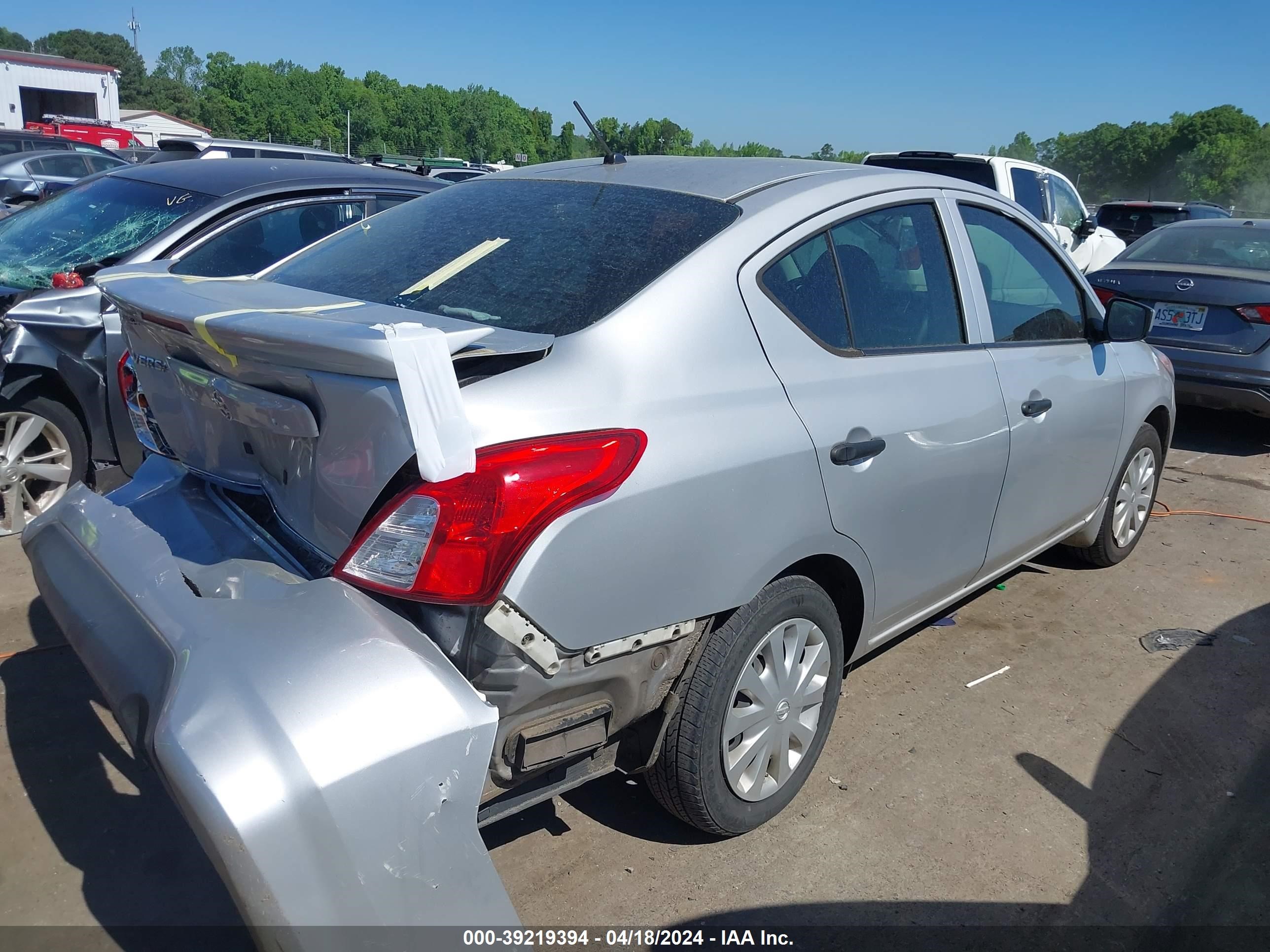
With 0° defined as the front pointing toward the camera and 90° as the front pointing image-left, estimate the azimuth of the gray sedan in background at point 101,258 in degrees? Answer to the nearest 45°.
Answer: approximately 45°

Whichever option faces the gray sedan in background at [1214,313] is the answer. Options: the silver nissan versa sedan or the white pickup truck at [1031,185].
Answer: the silver nissan versa sedan

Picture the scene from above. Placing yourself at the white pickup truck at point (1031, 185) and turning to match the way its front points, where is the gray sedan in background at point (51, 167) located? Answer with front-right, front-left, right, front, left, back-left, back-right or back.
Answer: back-left

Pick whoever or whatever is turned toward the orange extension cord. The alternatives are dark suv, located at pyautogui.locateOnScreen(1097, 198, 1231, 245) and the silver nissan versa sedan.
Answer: the silver nissan versa sedan

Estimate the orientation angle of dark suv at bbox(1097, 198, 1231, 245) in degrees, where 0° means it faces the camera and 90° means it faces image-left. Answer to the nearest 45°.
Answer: approximately 225°

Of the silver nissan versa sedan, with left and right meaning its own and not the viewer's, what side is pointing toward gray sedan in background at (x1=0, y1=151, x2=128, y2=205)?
left

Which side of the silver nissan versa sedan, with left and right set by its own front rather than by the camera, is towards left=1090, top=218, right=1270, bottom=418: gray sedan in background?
front

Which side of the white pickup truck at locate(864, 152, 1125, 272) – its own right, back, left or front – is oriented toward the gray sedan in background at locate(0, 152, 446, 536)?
back

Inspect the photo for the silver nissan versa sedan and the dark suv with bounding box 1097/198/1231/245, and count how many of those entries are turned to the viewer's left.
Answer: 0

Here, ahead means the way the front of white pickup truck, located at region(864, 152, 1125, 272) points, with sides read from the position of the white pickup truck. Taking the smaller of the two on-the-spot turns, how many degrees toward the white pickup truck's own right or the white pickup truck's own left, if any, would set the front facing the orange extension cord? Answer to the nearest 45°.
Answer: approximately 135° to the white pickup truck's own right

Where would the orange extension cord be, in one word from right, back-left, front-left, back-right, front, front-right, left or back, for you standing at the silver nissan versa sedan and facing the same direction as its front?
front

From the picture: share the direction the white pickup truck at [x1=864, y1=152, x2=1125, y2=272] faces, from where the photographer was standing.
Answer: facing away from the viewer and to the right of the viewer

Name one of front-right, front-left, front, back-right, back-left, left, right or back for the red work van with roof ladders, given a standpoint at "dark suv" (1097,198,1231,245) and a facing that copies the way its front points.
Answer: back-left

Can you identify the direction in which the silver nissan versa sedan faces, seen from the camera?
facing away from the viewer and to the right of the viewer

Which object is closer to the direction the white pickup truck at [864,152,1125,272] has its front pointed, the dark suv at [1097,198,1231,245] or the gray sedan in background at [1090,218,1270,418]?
the dark suv

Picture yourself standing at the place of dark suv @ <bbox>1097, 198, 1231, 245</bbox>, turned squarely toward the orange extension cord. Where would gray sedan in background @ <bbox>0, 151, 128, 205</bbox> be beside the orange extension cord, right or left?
right
